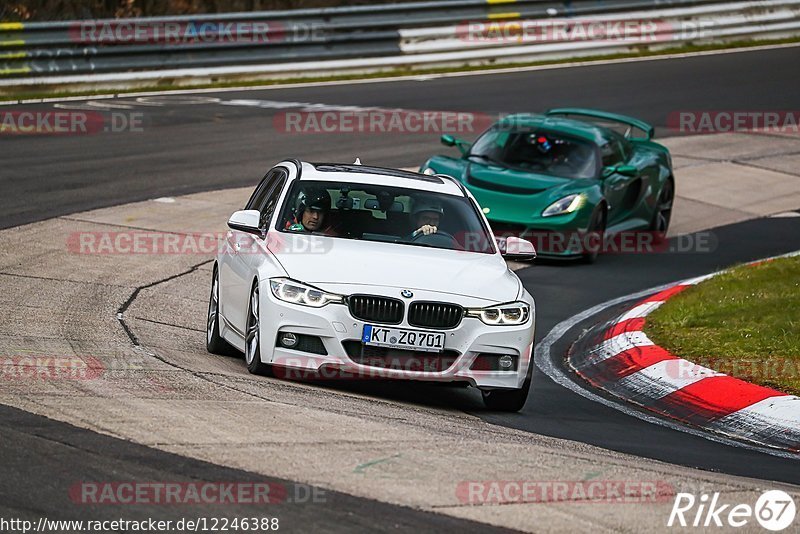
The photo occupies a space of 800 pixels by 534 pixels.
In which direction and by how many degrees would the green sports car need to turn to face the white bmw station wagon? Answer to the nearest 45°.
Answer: approximately 45° to its left

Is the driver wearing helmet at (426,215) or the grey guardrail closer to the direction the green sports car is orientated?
the driver wearing helmet

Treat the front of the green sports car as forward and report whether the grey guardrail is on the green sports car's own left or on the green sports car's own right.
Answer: on the green sports car's own right

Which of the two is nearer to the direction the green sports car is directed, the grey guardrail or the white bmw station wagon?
the white bmw station wagon

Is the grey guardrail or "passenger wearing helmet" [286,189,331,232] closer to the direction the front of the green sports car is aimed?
the passenger wearing helmet

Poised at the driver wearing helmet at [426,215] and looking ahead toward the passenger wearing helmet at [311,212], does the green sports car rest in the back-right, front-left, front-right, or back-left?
back-right

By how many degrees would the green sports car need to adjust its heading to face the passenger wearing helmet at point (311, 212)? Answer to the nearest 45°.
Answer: approximately 45° to its left

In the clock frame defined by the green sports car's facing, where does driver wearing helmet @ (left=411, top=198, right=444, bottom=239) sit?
The driver wearing helmet is roughly at 11 o'clock from the green sports car.

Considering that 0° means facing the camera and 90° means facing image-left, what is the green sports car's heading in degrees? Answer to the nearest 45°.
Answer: approximately 45°
